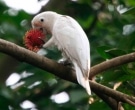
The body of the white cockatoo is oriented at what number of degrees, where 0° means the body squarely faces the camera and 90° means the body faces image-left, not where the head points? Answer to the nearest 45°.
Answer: approximately 90°
